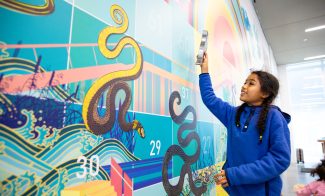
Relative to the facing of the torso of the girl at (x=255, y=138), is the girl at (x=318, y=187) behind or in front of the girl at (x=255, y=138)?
behind

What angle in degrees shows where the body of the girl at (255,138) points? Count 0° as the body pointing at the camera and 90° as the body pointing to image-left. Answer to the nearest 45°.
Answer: approximately 45°
